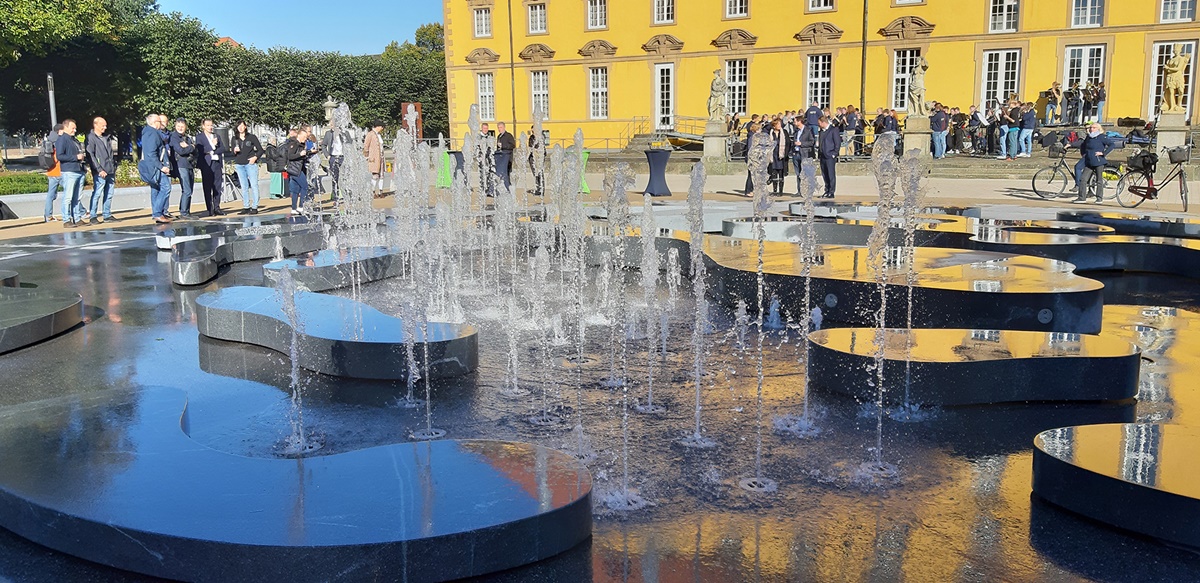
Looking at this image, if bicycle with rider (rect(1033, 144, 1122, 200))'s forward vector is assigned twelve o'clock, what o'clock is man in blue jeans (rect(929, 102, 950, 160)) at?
The man in blue jeans is roughly at 2 o'clock from the bicycle with rider.

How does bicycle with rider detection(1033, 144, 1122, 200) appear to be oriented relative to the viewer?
to the viewer's left

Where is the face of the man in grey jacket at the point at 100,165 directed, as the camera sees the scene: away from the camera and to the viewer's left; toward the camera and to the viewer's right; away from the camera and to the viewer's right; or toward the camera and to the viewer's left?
toward the camera and to the viewer's right

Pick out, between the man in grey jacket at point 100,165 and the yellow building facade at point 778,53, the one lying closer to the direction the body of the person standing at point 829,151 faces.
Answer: the man in grey jacket

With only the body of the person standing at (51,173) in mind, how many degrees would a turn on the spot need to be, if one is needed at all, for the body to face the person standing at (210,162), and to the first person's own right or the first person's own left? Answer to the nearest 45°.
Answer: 0° — they already face them

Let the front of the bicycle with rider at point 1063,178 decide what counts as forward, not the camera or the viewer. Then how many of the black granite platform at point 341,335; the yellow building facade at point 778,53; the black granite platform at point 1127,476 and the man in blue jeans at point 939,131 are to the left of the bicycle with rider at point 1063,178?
2

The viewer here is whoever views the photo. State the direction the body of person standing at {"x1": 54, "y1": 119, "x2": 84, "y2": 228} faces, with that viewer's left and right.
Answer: facing to the right of the viewer

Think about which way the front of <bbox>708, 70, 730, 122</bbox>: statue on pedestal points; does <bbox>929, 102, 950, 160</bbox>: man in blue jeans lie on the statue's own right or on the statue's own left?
on the statue's own left
